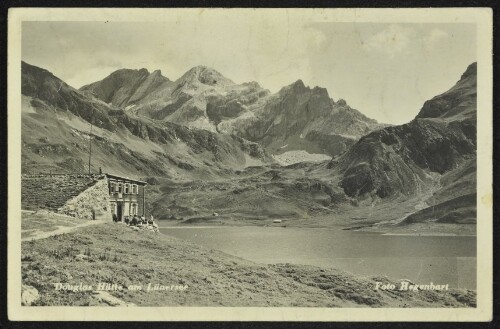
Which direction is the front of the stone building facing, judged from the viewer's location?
facing the viewer and to the right of the viewer
